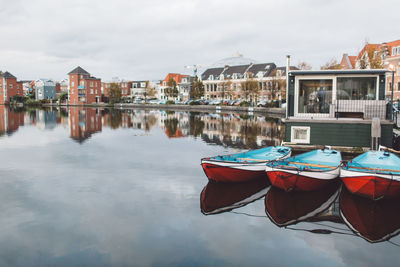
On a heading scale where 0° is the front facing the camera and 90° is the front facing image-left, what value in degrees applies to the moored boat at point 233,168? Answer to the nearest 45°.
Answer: approximately 45°

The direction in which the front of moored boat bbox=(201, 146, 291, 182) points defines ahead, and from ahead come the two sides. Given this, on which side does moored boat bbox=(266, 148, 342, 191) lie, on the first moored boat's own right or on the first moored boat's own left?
on the first moored boat's own left

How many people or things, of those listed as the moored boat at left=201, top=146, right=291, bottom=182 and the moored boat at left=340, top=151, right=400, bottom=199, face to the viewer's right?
0

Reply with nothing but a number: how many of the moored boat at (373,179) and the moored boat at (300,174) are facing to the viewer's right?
0

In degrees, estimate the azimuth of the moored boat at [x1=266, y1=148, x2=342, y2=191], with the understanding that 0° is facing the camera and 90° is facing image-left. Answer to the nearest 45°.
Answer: approximately 45°

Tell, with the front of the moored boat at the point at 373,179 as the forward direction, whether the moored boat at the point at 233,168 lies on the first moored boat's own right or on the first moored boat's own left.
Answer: on the first moored boat's own right
